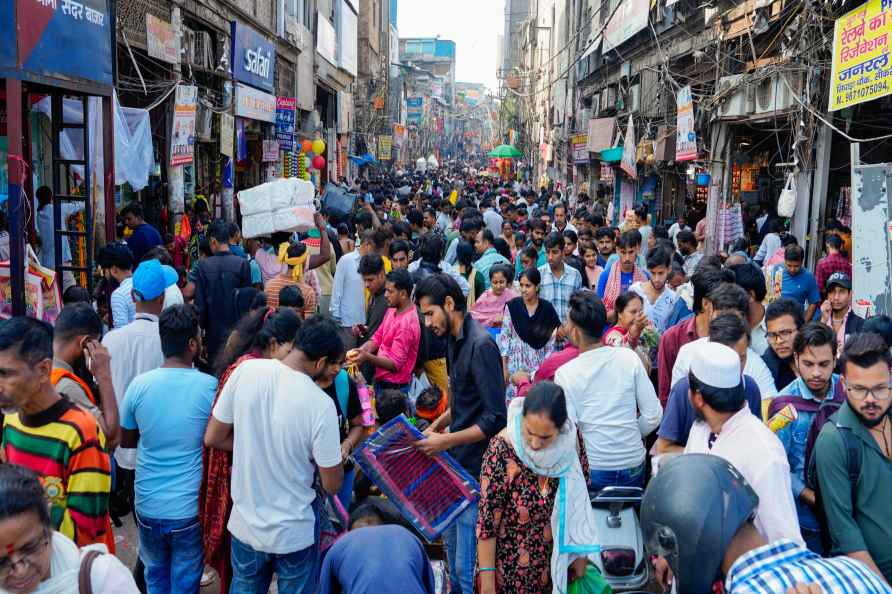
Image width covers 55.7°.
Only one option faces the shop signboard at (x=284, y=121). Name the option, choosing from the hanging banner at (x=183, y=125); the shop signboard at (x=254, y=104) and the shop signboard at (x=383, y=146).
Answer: the shop signboard at (x=383, y=146)

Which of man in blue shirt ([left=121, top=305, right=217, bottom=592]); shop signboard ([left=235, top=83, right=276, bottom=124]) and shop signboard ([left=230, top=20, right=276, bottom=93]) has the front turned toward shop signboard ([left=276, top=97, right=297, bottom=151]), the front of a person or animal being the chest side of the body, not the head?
the man in blue shirt

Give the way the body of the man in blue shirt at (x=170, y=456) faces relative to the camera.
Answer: away from the camera

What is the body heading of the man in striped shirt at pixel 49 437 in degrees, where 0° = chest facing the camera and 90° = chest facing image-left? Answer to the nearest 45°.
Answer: approximately 45°

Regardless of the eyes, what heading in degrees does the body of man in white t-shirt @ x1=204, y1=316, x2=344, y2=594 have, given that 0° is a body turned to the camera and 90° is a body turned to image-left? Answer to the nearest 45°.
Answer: approximately 225°

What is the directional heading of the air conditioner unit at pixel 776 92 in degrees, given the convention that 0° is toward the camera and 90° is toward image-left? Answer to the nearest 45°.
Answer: approximately 45°

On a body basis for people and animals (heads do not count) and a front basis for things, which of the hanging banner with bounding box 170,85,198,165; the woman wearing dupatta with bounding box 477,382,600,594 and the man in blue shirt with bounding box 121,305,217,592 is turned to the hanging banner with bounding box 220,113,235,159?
the man in blue shirt
